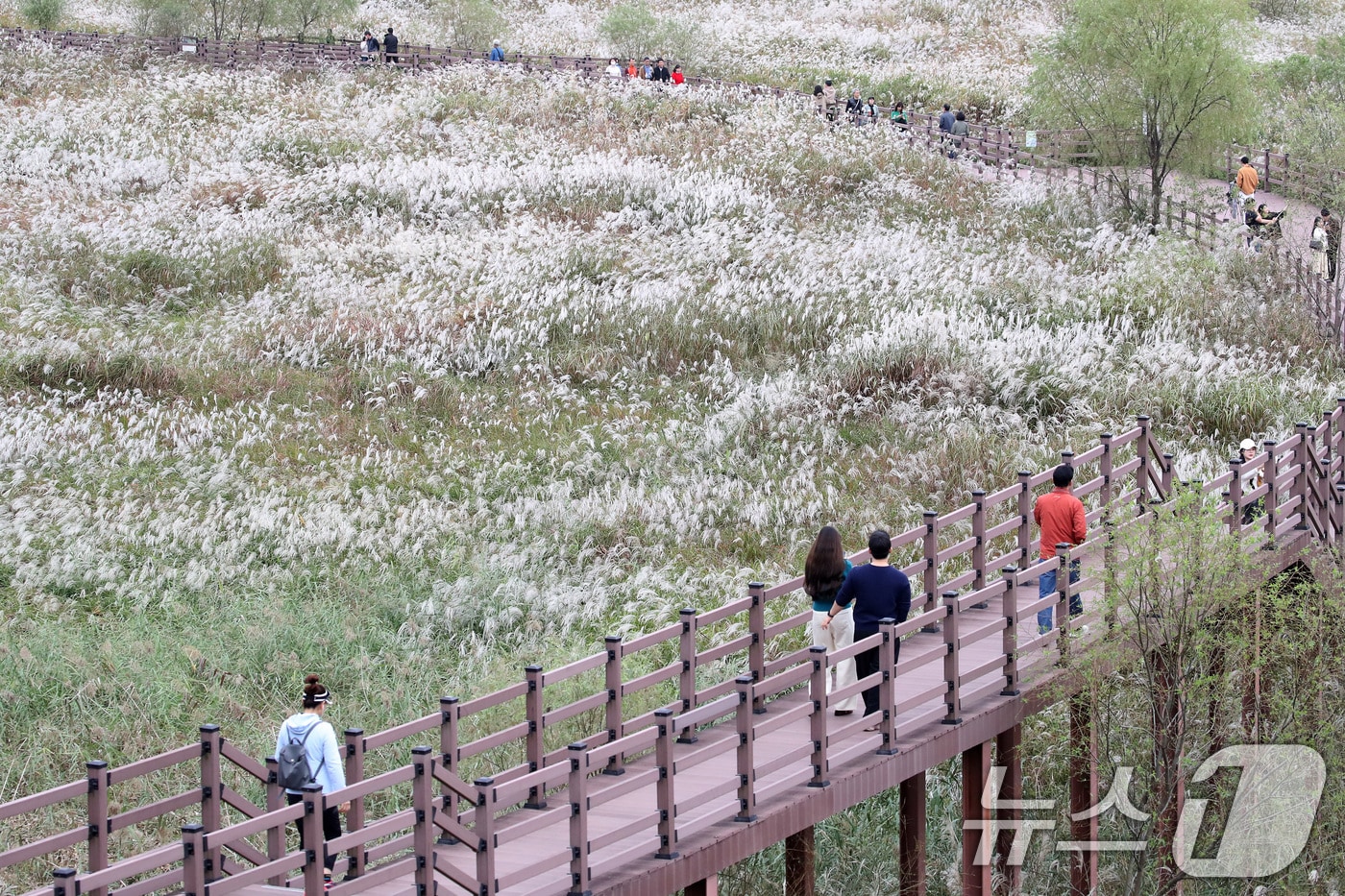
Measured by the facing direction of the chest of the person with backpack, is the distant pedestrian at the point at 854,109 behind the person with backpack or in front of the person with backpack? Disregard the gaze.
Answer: in front

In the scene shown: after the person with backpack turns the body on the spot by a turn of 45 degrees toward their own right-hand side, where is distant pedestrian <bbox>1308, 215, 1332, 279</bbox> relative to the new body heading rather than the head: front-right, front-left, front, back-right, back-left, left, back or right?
front-left

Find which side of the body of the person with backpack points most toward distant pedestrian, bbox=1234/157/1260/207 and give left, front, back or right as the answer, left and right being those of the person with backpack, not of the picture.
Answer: front

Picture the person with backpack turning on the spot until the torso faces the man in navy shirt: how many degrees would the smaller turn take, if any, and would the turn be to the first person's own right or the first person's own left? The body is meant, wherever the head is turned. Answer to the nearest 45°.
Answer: approximately 45° to the first person's own right

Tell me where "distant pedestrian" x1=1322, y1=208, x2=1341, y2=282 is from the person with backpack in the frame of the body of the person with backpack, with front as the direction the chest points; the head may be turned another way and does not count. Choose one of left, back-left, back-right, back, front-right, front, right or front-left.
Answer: front

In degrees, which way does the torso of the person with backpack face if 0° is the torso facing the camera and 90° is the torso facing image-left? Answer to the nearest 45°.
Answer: approximately 225°

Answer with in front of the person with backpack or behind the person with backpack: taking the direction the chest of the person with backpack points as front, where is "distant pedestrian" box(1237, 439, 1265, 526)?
in front
